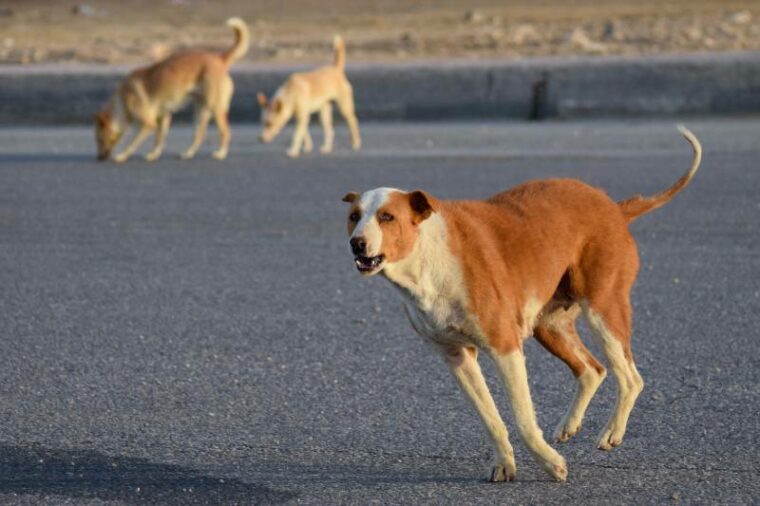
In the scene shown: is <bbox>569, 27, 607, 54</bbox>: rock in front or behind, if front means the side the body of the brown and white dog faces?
behind

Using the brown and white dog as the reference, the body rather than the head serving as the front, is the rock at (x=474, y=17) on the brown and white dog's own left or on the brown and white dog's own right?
on the brown and white dog's own right

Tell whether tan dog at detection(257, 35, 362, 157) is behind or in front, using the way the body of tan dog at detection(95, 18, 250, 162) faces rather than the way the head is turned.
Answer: behind

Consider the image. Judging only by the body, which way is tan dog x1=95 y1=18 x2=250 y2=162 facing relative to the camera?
to the viewer's left

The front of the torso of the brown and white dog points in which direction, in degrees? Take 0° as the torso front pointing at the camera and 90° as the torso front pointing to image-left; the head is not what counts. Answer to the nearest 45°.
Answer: approximately 45°

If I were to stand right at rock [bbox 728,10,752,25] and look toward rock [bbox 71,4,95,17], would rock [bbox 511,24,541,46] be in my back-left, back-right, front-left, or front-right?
front-left

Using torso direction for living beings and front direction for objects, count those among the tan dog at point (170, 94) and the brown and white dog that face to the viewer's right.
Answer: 0

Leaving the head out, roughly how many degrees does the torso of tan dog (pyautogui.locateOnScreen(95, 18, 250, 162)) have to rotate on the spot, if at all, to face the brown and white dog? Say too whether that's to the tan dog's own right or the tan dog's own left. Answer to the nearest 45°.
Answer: approximately 90° to the tan dog's own left

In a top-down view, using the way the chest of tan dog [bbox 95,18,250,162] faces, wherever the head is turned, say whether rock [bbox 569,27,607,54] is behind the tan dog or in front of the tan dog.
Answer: behind

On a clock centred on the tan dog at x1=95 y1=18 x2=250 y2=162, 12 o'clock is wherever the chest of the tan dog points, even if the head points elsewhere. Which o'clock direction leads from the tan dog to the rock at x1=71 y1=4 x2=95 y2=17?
The rock is roughly at 3 o'clock from the tan dog.

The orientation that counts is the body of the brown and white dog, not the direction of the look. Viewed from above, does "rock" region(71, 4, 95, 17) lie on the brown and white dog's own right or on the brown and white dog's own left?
on the brown and white dog's own right

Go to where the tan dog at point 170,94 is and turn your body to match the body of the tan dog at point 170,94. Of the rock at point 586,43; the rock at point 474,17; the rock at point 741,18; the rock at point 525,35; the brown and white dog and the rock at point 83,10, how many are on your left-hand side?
1

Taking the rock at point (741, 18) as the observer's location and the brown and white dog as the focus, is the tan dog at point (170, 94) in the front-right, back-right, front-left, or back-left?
front-right

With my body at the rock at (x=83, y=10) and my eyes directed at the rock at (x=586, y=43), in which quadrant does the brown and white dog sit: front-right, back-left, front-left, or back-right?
front-right
